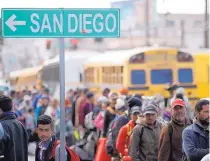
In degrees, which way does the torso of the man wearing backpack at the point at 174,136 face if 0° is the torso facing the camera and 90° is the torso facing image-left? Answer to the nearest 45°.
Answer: approximately 315°

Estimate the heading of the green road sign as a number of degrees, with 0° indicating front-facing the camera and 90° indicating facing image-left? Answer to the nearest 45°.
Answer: approximately 0°

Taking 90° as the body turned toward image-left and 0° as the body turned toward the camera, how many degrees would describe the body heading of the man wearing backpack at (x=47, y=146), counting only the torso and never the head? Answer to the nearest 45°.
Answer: approximately 45°

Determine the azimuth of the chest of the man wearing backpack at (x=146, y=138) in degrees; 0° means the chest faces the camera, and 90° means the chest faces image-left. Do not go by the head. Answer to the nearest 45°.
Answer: approximately 315°

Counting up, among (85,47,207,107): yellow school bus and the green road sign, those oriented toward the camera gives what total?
1
